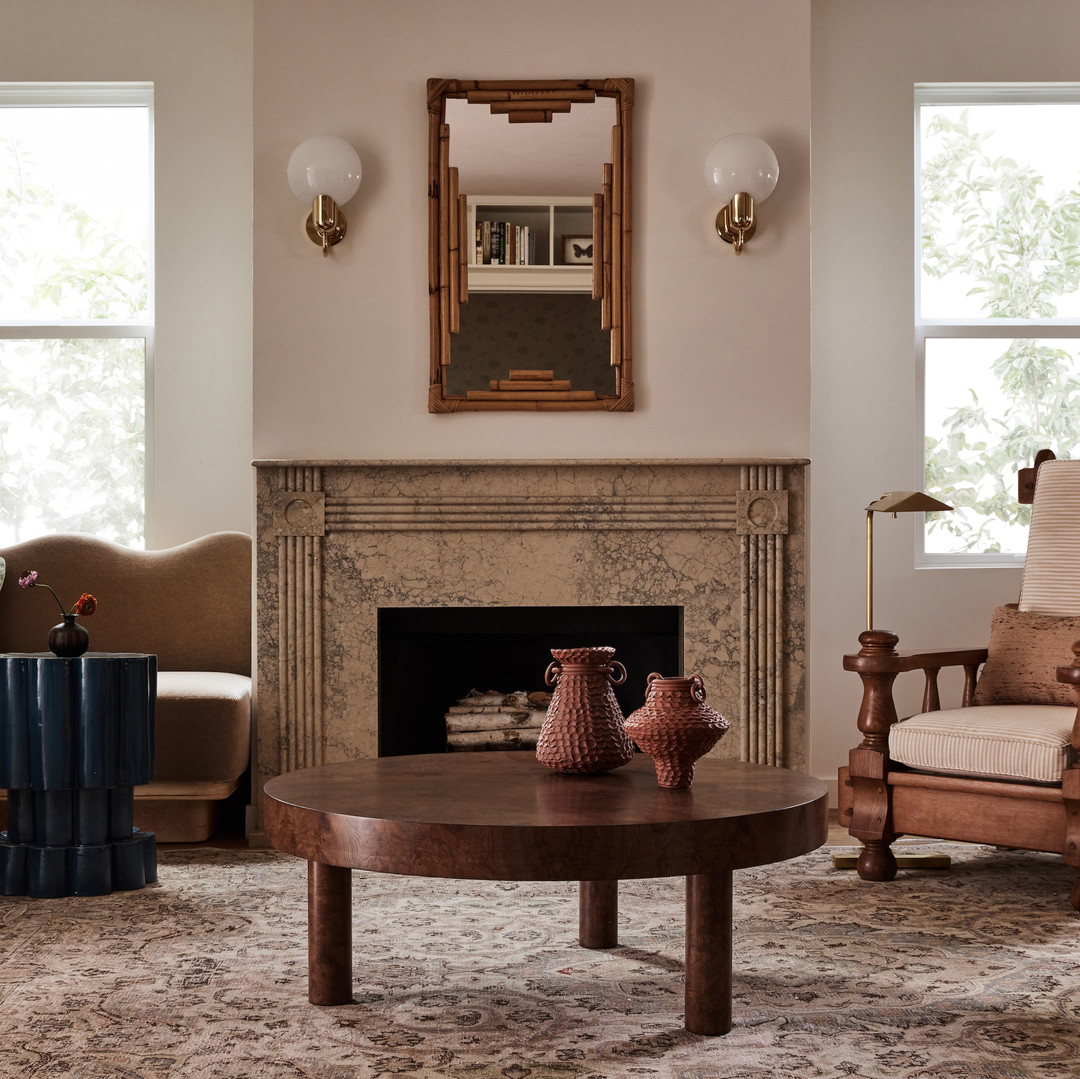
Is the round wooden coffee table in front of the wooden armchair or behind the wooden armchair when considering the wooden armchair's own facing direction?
in front

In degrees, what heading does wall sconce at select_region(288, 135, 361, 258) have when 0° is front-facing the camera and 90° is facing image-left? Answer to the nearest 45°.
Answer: approximately 0°

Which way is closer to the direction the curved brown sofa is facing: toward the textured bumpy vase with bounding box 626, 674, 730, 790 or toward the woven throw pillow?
the textured bumpy vase

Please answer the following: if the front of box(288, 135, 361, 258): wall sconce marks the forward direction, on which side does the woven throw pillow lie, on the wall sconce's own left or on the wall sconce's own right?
on the wall sconce's own left

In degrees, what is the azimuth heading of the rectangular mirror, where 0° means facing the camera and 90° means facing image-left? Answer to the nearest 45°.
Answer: approximately 0°

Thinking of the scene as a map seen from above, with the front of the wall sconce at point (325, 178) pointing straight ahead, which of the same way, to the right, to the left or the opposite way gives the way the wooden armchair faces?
to the right

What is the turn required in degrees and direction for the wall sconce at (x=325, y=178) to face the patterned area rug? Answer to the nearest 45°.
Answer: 0° — it already faces it

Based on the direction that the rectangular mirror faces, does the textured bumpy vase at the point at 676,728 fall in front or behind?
in front

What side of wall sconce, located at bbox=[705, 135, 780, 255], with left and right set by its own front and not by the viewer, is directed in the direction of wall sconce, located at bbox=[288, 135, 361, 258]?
right
